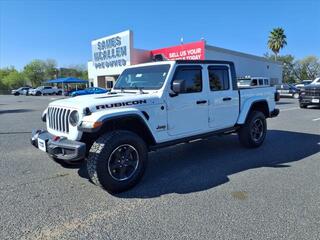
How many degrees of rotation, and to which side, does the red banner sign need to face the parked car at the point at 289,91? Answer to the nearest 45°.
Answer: approximately 135° to its left

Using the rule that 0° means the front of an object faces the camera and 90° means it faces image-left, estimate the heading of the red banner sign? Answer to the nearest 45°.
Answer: approximately 45°

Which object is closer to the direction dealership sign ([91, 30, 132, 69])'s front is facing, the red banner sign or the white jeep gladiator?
the white jeep gladiator

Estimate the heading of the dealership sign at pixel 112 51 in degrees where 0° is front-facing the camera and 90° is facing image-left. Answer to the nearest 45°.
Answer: approximately 45°

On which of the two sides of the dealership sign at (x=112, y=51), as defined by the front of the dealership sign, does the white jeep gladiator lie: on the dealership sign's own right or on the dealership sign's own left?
on the dealership sign's own left

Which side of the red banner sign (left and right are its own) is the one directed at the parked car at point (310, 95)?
left

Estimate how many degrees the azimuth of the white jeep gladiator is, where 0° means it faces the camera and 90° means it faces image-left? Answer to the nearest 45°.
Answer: approximately 45°
